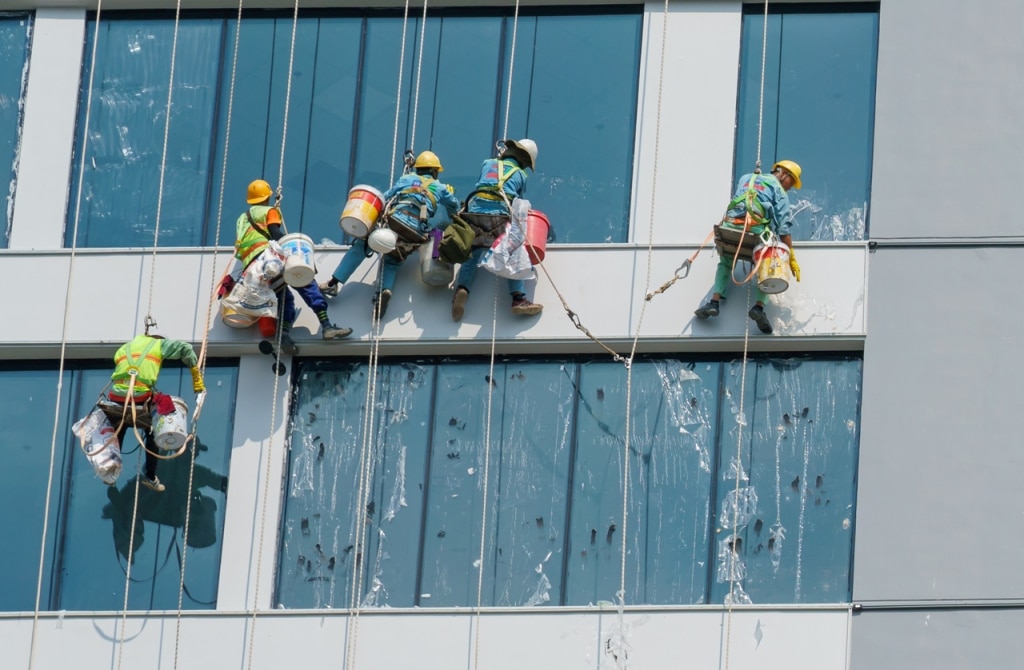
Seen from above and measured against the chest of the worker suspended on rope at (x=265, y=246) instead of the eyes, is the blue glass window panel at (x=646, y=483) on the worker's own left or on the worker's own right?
on the worker's own right

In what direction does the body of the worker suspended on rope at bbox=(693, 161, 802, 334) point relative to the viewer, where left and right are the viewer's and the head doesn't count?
facing away from the viewer and to the right of the viewer

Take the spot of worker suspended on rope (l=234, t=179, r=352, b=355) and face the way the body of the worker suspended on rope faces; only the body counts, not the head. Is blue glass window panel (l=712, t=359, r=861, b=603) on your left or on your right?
on your right

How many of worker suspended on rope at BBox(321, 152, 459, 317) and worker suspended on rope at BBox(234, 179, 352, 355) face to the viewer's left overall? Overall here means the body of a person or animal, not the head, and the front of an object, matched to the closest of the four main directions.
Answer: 0

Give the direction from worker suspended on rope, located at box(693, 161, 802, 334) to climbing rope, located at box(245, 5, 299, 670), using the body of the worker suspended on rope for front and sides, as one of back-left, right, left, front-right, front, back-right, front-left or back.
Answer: back-left

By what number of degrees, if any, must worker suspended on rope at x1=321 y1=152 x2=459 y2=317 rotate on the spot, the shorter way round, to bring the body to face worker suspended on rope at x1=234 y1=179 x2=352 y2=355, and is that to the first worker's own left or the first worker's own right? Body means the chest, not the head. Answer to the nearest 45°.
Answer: approximately 90° to the first worker's own left

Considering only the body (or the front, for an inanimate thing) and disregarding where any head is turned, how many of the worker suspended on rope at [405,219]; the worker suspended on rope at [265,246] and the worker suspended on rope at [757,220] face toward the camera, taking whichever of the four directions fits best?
0

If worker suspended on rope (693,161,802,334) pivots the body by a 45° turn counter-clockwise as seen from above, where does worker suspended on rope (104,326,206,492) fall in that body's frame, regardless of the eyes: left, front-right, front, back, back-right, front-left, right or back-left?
left

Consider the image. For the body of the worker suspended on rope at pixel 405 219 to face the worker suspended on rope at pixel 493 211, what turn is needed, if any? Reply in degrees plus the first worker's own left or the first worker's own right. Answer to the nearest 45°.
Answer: approximately 90° to the first worker's own right

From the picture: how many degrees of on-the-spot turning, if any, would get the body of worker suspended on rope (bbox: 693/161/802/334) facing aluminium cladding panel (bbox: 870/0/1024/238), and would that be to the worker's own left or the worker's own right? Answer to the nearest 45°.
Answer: approximately 45° to the worker's own right

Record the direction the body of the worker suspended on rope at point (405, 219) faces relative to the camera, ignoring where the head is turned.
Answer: away from the camera

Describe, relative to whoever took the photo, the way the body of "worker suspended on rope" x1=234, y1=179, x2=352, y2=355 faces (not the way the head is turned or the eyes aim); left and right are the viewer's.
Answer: facing away from the viewer and to the right of the viewer
